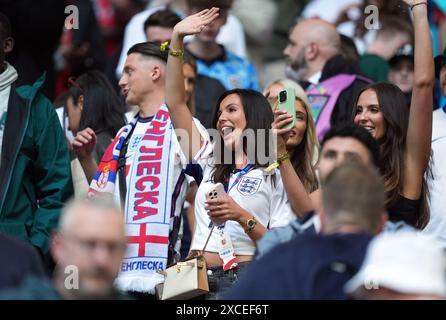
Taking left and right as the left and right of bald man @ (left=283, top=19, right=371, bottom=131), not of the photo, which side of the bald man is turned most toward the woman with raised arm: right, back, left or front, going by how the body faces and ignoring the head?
left

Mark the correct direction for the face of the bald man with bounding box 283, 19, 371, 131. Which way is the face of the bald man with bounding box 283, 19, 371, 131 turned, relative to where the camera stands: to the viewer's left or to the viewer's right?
to the viewer's left

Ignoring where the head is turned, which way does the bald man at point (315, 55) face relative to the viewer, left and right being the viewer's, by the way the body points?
facing to the left of the viewer

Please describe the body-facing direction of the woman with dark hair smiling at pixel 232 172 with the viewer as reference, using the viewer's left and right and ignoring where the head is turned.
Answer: facing the viewer and to the left of the viewer

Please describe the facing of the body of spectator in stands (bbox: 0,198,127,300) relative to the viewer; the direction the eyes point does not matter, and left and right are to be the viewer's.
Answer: facing the viewer and to the right of the viewer

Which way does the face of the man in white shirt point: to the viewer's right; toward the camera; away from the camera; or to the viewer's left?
to the viewer's left

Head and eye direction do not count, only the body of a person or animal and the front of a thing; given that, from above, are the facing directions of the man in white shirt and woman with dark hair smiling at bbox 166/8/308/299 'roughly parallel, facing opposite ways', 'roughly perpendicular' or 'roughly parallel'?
roughly parallel

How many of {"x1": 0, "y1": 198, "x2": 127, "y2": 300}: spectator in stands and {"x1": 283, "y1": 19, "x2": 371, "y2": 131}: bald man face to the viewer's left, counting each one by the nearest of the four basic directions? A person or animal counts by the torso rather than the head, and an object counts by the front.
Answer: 1

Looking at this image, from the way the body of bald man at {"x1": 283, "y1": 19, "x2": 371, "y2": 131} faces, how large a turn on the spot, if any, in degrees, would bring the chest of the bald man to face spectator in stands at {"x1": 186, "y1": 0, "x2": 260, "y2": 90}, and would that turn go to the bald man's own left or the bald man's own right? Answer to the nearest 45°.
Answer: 0° — they already face them
